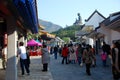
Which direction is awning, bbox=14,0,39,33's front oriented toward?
to the viewer's right

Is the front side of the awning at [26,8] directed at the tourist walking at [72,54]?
no

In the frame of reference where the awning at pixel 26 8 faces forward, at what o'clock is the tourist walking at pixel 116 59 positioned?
The tourist walking is roughly at 12 o'clock from the awning.

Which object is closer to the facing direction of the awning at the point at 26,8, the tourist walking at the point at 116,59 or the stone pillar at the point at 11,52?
the tourist walking
